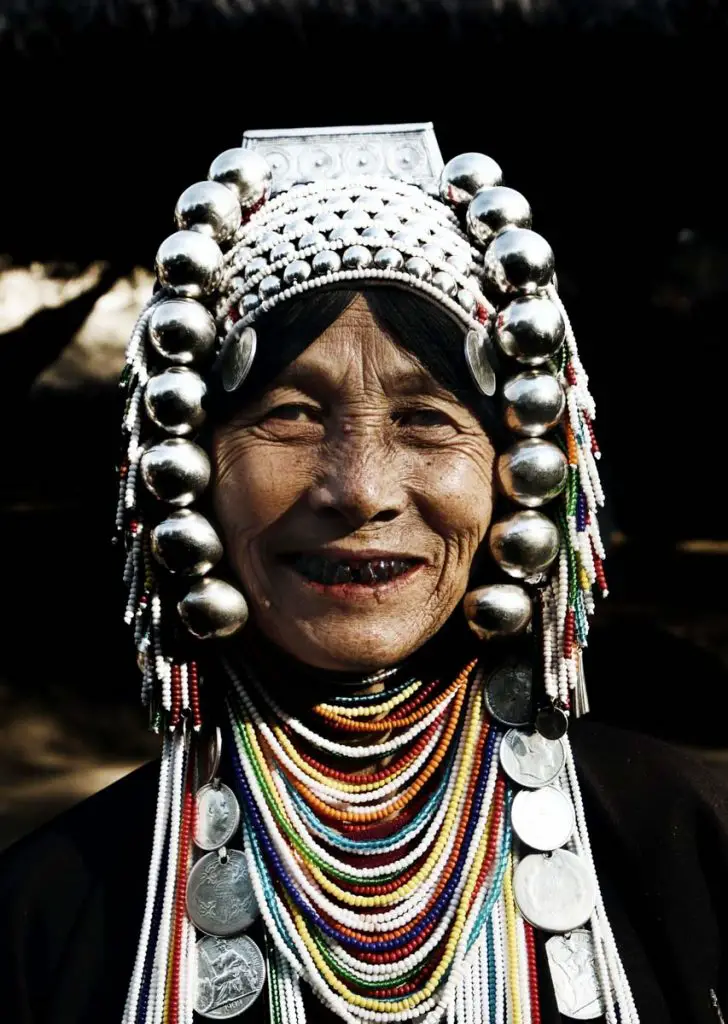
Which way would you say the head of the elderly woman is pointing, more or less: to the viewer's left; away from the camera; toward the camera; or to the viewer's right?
toward the camera

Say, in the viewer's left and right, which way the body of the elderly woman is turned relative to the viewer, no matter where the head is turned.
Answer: facing the viewer
